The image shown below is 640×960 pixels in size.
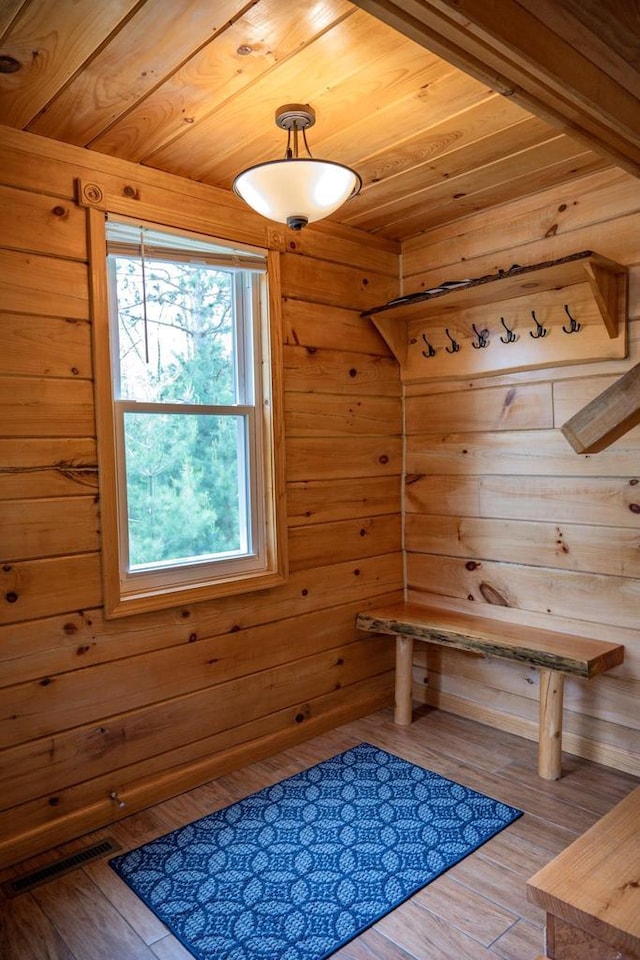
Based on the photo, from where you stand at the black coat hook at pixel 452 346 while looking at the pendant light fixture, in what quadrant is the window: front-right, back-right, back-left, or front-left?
front-right

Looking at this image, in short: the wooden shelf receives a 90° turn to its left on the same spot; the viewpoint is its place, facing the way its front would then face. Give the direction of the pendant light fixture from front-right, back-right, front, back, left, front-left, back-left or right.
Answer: right

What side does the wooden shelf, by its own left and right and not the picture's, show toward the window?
front

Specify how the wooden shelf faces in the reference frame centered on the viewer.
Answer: facing the viewer and to the left of the viewer
